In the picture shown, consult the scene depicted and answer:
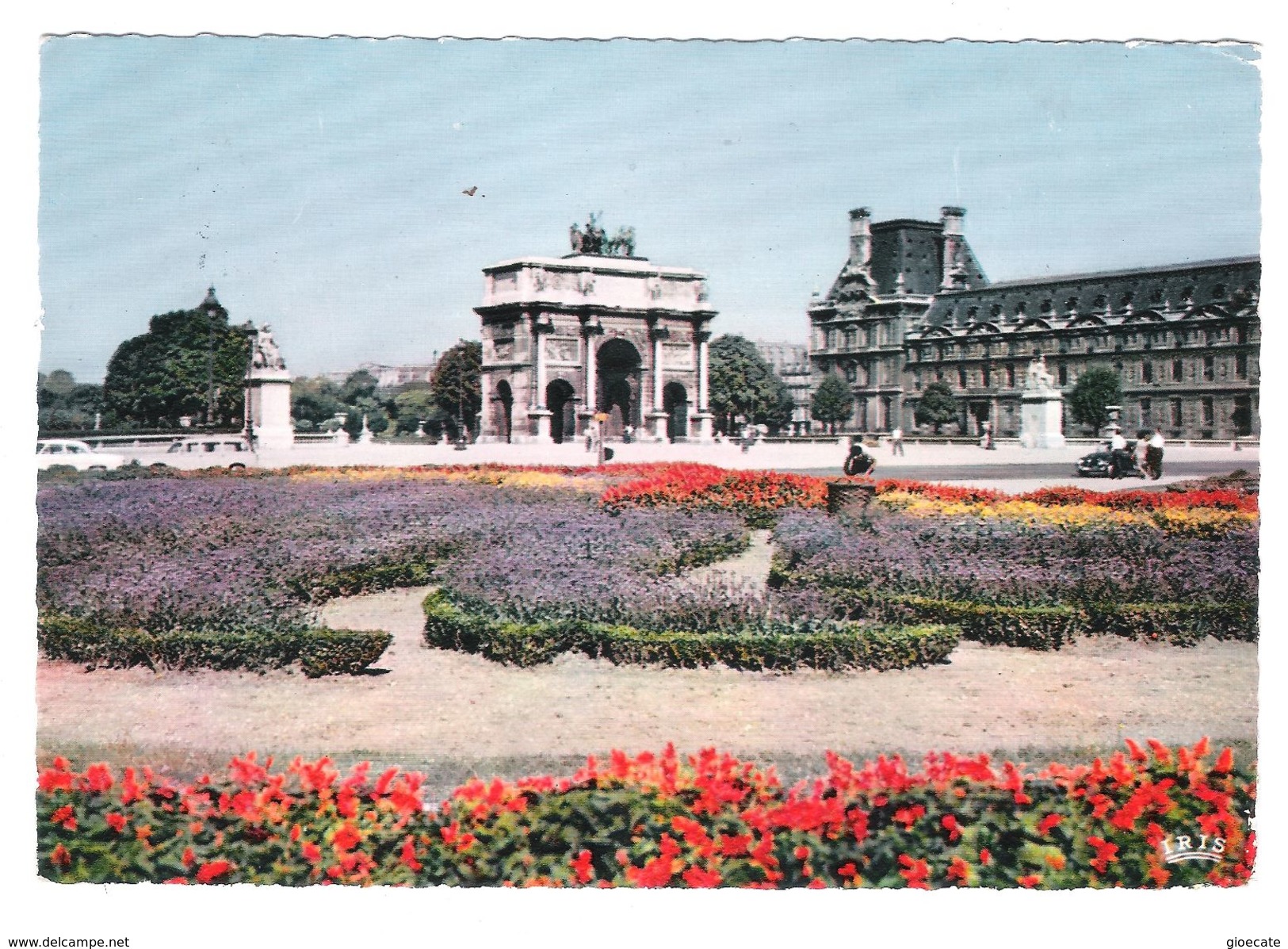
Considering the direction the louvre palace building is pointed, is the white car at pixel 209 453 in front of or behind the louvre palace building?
in front

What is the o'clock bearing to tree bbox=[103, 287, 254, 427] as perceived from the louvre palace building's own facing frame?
The tree is roughly at 1 o'clock from the louvre palace building.

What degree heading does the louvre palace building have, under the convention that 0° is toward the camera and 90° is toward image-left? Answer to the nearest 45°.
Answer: approximately 45°

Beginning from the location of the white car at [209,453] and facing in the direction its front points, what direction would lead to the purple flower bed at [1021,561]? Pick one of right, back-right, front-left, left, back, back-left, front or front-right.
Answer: back-left

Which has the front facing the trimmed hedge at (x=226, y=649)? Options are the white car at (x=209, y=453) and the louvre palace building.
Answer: the louvre palace building

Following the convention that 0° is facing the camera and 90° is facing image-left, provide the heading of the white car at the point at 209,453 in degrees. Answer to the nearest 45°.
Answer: approximately 90°

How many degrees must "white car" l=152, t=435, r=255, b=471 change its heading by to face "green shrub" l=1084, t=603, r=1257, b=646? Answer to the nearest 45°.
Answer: approximately 135° to its left

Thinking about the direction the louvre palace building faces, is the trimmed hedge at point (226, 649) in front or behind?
in front

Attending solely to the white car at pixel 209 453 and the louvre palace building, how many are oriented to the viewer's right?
0
